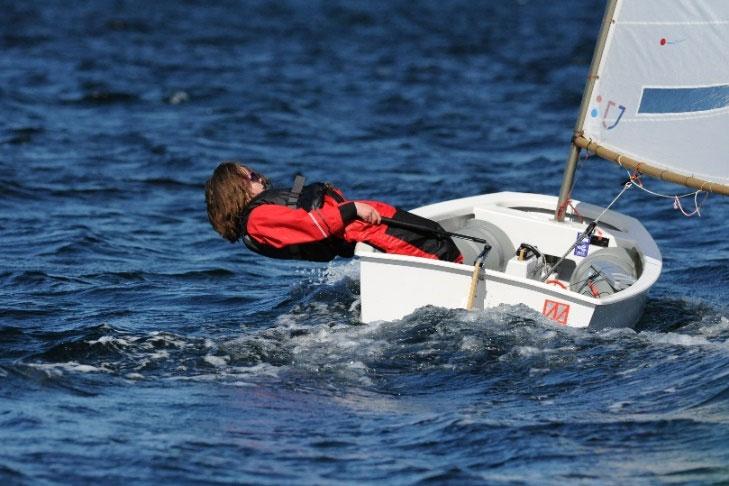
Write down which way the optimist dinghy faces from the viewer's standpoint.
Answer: facing away from the viewer and to the right of the viewer
